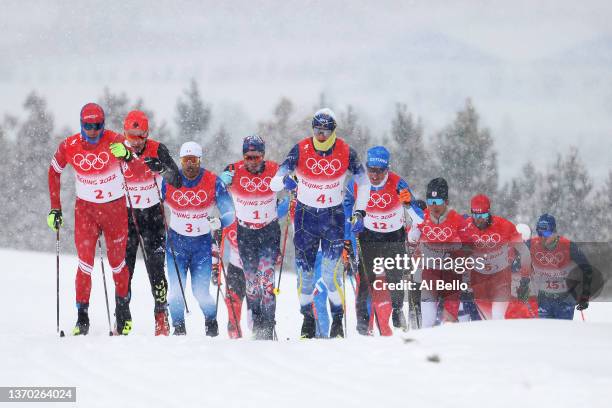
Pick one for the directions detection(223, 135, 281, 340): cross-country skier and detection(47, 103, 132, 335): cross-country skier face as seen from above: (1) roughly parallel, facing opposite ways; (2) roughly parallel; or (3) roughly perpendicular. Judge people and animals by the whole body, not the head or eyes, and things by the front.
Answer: roughly parallel

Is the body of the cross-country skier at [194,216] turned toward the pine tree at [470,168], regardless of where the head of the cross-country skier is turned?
no

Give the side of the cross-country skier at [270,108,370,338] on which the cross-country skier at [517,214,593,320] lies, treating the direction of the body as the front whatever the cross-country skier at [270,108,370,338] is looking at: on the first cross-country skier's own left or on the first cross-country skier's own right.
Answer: on the first cross-country skier's own left

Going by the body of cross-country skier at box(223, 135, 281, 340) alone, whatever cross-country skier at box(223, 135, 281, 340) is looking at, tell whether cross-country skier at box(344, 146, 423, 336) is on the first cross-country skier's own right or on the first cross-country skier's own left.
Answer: on the first cross-country skier's own left

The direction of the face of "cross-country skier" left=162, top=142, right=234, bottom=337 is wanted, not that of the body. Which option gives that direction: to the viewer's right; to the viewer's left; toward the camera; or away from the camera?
toward the camera

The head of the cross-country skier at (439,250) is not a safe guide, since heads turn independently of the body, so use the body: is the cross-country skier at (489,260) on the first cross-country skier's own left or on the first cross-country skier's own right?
on the first cross-country skier's own left

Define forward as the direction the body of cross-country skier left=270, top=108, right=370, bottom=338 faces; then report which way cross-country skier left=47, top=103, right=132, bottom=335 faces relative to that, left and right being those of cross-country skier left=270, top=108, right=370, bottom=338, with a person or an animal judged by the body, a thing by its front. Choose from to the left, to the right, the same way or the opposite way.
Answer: the same way

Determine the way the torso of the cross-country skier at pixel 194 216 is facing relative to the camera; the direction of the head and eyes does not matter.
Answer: toward the camera

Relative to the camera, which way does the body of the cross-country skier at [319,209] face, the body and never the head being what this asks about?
toward the camera

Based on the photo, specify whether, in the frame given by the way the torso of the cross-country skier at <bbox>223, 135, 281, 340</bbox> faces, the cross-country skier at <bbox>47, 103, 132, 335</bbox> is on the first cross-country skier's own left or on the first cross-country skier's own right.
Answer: on the first cross-country skier's own right

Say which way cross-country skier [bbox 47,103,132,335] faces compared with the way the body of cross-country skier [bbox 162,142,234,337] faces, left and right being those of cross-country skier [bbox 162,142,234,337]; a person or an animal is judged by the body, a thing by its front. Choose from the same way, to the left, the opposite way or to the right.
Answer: the same way

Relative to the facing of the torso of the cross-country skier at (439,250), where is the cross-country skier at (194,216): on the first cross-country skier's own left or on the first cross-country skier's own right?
on the first cross-country skier's own right

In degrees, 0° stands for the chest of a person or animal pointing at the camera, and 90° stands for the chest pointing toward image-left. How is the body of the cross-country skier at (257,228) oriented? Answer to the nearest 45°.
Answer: approximately 0°

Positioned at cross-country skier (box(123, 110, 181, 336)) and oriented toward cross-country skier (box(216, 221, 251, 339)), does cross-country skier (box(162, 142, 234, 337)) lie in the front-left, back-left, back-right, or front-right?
front-right

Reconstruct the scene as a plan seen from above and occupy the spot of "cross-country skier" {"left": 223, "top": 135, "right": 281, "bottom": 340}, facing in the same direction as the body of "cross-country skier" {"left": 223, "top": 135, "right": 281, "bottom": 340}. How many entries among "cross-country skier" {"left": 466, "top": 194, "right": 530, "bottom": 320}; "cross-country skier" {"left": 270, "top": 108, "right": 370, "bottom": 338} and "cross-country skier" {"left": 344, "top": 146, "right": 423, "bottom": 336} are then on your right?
0

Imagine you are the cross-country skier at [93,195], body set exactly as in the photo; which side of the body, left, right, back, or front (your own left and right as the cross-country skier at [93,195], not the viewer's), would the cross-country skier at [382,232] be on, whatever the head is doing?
left

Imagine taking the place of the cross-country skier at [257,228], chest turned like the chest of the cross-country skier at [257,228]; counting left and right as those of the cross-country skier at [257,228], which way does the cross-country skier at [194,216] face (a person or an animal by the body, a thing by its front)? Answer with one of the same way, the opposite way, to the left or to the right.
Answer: the same way

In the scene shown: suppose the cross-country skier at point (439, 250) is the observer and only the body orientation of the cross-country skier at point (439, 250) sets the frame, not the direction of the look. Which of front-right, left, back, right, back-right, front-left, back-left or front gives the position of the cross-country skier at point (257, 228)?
front-right

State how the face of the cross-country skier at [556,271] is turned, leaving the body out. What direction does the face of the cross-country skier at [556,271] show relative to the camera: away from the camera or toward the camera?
toward the camera

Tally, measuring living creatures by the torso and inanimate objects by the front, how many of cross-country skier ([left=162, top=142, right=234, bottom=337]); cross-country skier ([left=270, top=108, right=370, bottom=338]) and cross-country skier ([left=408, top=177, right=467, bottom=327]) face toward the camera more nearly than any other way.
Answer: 3
